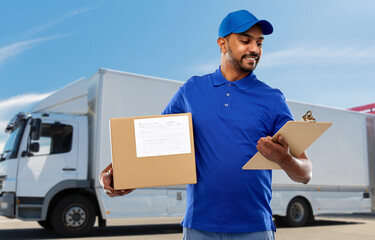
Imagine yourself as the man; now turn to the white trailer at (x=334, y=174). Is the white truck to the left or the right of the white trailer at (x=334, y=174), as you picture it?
left

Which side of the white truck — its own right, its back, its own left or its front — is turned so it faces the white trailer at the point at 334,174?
back

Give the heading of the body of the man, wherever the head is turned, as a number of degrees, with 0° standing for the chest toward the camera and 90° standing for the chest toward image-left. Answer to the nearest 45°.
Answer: approximately 0°

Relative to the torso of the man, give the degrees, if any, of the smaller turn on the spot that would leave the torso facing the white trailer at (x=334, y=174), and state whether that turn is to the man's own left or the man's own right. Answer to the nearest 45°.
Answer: approximately 180°
